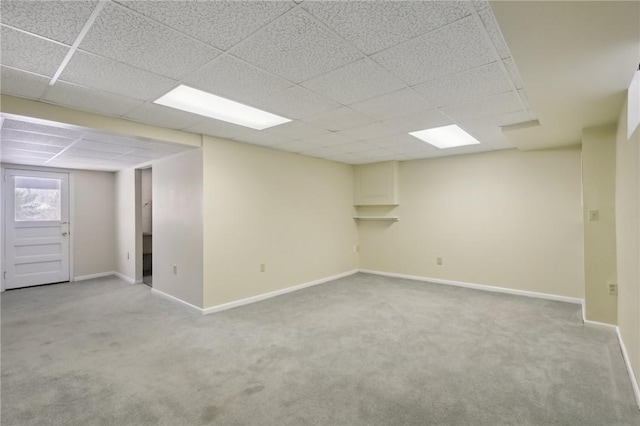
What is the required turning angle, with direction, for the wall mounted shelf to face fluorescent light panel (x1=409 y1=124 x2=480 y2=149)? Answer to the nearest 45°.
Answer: approximately 45° to its left

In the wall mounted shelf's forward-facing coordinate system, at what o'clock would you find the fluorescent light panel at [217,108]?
The fluorescent light panel is roughly at 1 o'clock from the wall mounted shelf.

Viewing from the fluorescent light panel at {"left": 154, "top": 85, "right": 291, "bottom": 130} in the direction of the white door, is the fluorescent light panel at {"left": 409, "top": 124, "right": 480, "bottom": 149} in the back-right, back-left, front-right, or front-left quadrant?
back-right

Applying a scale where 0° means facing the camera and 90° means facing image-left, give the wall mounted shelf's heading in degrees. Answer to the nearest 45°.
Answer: approximately 0°

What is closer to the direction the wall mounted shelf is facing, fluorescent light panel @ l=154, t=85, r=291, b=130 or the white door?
the fluorescent light panel

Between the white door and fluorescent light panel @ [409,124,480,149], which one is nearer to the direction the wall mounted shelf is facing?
the fluorescent light panel

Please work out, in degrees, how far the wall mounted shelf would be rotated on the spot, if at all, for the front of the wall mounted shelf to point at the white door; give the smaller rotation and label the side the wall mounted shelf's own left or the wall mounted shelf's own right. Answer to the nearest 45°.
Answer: approximately 90° to the wall mounted shelf's own right
